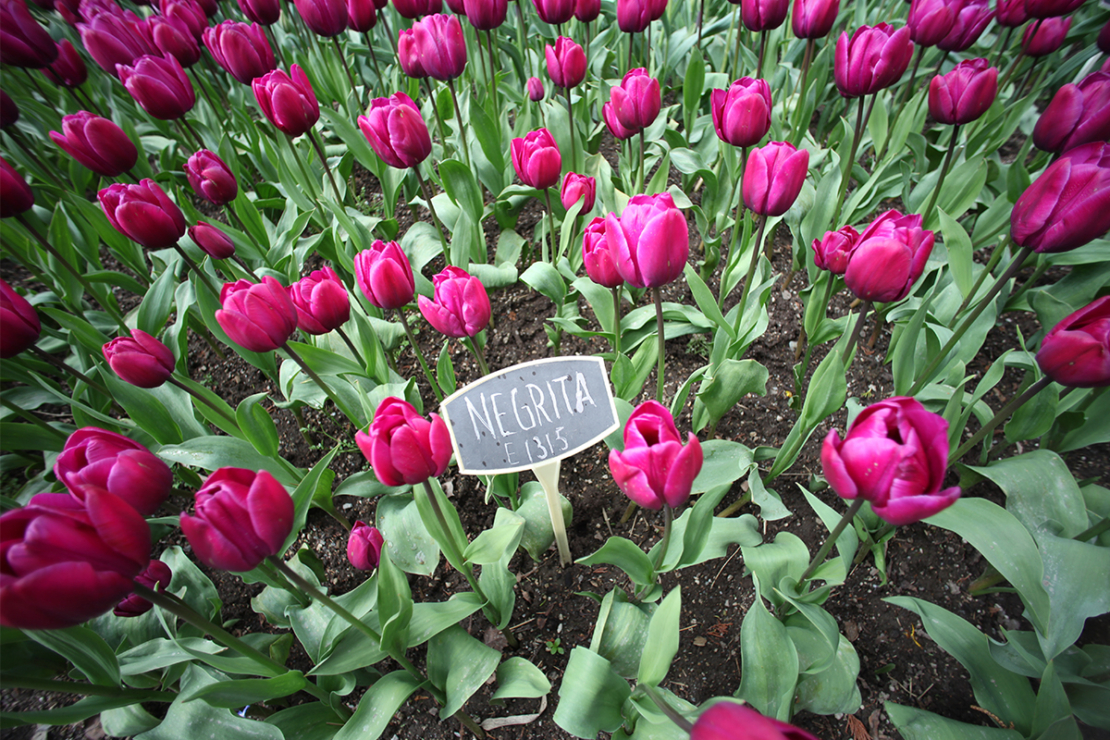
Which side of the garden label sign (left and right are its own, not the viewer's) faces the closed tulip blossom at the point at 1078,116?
left

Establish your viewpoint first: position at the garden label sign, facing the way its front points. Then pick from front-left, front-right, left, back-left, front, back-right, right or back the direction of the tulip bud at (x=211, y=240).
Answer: back-right

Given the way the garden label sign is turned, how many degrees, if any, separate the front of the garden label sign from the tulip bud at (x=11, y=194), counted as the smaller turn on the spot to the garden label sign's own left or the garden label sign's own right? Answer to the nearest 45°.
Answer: approximately 135° to the garden label sign's own right

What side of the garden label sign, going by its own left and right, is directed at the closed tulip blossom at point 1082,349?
left

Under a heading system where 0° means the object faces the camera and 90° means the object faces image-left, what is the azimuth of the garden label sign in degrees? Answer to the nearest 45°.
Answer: approximately 0°

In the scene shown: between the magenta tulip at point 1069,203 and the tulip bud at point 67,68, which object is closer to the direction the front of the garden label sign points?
the magenta tulip

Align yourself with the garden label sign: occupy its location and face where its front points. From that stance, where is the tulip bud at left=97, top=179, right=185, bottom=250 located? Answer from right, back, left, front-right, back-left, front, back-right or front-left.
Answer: back-right
